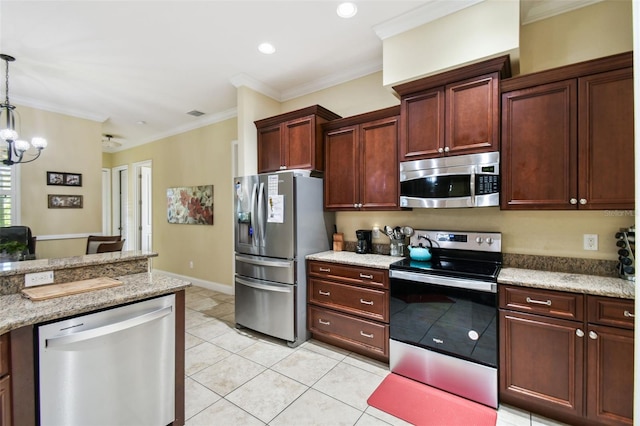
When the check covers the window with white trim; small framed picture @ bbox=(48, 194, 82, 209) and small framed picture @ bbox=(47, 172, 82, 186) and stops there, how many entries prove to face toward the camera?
3

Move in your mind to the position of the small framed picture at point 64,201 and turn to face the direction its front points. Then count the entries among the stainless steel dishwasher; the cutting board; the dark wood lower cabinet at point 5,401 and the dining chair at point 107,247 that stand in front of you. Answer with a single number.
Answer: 4

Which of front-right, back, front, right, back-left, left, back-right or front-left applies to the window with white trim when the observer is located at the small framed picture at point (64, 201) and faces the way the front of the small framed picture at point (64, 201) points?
right

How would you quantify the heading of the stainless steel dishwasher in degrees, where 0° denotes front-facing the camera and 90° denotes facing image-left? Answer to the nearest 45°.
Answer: approximately 315°

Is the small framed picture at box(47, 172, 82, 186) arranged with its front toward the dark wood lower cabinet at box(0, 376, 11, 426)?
yes

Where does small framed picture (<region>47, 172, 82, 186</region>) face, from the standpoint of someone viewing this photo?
facing the viewer

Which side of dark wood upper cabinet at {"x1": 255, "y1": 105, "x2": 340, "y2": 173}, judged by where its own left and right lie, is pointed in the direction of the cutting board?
front

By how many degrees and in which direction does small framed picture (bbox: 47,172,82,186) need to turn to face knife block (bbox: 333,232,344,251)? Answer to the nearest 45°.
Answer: approximately 45° to its left

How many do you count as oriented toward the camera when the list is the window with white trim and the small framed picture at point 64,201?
2

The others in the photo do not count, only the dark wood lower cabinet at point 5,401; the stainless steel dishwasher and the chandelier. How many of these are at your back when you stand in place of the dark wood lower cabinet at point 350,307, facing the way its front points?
0

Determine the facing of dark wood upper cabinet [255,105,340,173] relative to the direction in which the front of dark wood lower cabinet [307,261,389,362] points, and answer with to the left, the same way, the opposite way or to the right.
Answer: the same way

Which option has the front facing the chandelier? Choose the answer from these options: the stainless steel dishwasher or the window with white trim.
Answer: the window with white trim

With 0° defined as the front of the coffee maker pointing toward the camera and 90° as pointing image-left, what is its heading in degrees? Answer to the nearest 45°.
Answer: approximately 45°

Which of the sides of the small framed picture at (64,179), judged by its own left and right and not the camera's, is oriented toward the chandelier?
front

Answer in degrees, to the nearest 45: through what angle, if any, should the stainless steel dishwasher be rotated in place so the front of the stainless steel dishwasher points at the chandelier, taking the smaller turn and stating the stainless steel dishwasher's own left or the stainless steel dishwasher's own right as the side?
approximately 135° to the stainless steel dishwasher's own left

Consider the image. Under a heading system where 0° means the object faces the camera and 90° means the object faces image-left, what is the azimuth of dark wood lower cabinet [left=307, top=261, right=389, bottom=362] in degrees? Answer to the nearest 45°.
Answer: approximately 45°

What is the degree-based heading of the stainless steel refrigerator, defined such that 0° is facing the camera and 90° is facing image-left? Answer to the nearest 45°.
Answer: approximately 45°
